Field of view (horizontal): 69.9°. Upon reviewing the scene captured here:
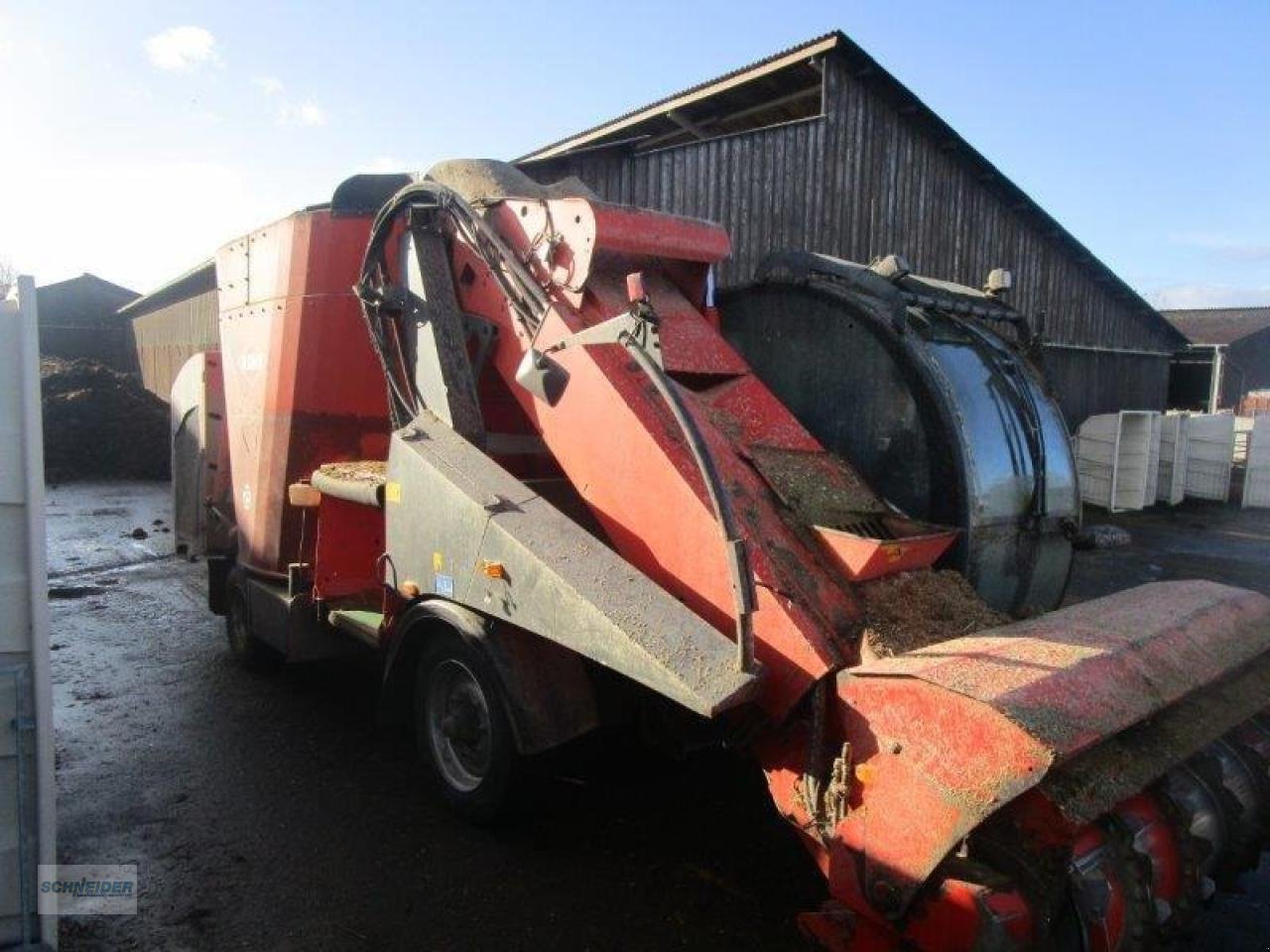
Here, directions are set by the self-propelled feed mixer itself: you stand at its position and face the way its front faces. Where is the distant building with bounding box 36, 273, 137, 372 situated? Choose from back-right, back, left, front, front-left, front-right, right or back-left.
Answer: back

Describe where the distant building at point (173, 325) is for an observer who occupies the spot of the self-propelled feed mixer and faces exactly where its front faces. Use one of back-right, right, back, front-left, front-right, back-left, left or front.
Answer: back

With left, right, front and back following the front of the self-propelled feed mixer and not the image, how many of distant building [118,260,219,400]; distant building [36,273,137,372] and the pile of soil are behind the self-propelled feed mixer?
3

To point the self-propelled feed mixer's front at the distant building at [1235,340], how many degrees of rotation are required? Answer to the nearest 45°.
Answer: approximately 90° to its left

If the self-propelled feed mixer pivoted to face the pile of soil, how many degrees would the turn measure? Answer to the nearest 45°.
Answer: approximately 180°

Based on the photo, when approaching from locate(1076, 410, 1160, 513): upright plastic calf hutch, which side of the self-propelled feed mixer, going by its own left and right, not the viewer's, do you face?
left

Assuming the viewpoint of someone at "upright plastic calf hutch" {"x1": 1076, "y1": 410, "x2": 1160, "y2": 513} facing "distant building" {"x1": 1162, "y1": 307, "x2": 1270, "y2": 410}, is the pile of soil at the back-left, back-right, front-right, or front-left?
back-left

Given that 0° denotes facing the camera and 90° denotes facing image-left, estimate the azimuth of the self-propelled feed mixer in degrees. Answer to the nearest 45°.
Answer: approximately 315°
